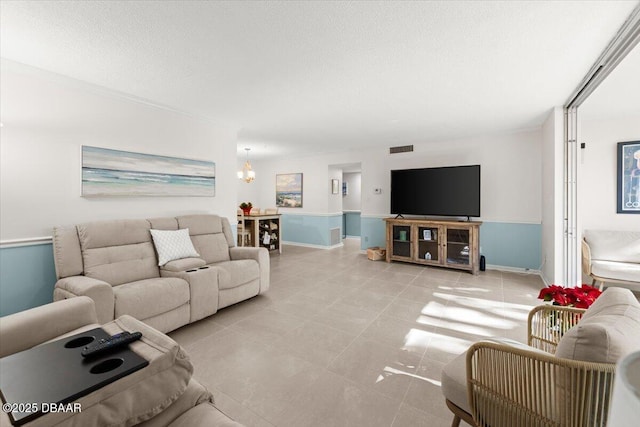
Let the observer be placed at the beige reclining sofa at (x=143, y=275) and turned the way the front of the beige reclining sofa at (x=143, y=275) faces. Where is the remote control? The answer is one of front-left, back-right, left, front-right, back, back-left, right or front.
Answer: front-right

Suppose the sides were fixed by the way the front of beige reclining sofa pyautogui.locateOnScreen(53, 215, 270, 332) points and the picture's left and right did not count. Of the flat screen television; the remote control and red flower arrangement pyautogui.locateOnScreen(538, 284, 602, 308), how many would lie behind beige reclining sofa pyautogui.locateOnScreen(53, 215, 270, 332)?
0

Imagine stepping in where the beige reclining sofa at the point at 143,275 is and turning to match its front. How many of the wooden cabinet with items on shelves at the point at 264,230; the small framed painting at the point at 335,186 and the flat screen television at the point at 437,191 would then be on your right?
0

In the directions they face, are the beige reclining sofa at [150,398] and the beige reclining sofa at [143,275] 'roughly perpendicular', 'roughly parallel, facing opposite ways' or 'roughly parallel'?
roughly perpendicular

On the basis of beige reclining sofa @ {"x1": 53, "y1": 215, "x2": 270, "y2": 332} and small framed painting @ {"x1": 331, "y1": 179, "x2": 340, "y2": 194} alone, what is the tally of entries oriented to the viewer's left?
0

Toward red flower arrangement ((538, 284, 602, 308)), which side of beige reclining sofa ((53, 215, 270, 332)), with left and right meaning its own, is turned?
front

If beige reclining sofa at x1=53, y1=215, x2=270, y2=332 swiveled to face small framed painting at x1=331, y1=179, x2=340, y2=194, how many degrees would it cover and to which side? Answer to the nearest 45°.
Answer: approximately 90° to its left

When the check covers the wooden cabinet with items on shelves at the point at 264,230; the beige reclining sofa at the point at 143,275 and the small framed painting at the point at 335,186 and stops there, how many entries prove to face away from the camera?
0

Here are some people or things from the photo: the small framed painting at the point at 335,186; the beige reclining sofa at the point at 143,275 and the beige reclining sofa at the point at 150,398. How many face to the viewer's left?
0

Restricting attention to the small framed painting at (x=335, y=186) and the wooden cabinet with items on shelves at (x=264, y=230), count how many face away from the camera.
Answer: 0

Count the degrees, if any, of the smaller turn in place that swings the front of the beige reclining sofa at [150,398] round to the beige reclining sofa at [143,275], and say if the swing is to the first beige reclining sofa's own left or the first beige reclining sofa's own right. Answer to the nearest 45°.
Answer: approximately 45° to the first beige reclining sofa's own left

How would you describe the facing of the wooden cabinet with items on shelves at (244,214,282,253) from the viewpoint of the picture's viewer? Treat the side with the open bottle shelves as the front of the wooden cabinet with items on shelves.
facing the viewer and to the left of the viewer

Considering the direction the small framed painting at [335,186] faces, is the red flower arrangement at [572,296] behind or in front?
in front

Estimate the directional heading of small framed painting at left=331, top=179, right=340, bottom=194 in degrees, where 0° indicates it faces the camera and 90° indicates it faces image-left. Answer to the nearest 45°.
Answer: approximately 315°

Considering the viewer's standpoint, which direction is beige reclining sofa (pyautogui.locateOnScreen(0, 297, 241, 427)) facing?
facing away from the viewer and to the right of the viewer
